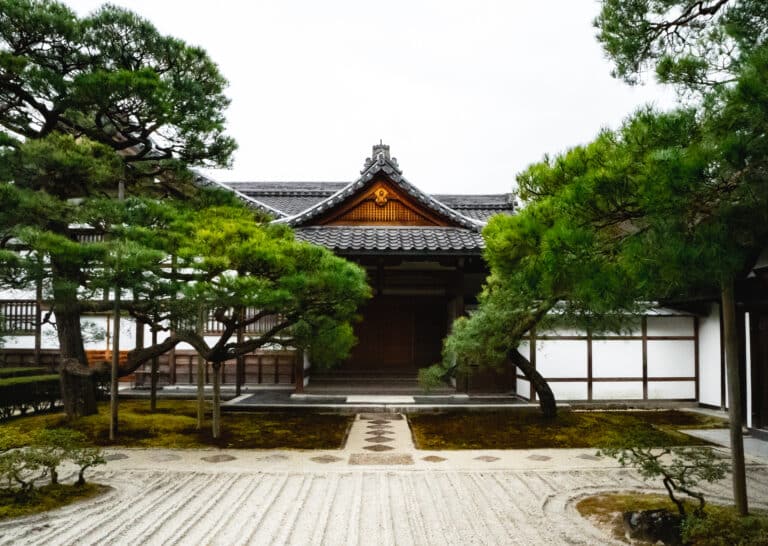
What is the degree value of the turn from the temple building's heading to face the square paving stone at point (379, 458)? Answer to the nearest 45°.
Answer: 0° — it already faces it

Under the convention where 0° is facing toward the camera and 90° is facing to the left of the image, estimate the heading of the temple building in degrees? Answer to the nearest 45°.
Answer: approximately 0°

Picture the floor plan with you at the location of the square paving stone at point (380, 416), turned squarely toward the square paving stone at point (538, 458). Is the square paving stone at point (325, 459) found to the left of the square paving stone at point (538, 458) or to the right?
right

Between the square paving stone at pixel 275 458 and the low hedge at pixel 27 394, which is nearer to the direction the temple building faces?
the square paving stone

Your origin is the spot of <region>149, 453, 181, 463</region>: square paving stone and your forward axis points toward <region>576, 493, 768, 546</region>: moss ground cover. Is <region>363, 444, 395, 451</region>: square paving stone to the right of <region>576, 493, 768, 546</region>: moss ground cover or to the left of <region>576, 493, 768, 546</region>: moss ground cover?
left
